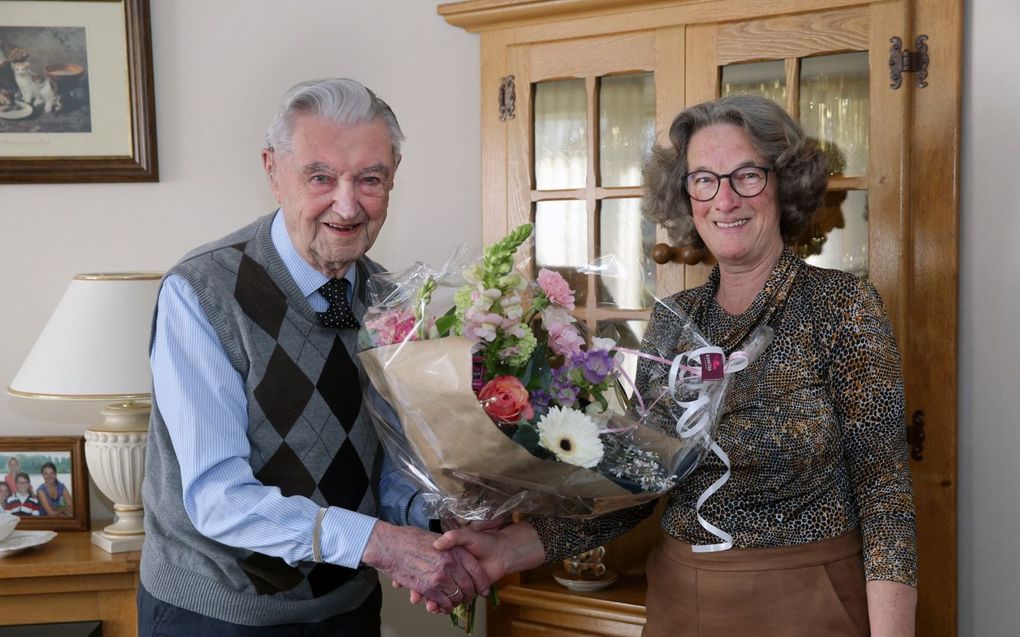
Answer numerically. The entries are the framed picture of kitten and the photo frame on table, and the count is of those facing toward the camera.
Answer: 2

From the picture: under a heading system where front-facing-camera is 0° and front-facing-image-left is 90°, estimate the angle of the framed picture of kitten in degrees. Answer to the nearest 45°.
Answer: approximately 0°

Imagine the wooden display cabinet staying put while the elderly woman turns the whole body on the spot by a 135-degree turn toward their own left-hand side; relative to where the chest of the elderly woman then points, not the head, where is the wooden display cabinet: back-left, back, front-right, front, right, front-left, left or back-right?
left

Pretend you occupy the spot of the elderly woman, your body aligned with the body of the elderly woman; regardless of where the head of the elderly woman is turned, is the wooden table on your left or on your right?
on your right

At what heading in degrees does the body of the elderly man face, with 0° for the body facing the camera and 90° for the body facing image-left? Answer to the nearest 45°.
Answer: approximately 315°

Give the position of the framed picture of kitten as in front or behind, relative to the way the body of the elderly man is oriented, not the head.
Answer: behind
